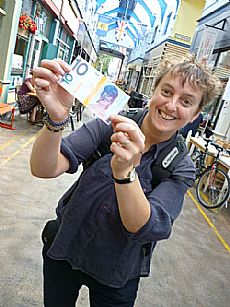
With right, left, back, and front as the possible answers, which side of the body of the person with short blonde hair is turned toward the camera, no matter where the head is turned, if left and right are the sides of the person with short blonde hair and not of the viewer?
front

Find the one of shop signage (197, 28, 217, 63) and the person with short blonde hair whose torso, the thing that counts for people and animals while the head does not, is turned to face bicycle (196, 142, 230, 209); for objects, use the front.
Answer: the shop signage

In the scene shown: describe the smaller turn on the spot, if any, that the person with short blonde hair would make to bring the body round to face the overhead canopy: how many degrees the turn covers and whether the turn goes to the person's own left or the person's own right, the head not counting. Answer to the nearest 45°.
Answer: approximately 180°

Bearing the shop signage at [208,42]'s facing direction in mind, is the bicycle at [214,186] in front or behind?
in front

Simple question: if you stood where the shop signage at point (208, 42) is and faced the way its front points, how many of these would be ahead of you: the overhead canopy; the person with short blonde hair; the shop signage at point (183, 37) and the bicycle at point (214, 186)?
2

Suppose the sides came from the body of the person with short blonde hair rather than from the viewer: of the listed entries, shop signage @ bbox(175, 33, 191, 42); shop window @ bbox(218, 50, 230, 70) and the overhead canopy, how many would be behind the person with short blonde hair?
3

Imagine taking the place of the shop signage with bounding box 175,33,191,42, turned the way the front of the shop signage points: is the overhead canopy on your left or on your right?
on your right

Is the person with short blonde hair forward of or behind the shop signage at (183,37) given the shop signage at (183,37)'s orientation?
forward

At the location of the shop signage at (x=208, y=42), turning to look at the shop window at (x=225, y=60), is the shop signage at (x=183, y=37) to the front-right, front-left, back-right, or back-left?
back-left
